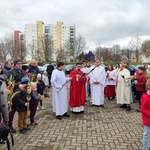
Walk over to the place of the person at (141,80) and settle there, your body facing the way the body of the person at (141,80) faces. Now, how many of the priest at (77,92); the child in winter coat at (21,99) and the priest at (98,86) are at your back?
0

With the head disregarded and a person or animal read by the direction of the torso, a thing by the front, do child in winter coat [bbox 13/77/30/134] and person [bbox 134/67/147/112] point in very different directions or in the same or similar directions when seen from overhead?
very different directions

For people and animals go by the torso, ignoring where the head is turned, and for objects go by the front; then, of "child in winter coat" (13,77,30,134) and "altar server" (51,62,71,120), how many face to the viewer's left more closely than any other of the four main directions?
0

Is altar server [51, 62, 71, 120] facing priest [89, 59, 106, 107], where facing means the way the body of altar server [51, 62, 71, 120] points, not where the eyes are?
no

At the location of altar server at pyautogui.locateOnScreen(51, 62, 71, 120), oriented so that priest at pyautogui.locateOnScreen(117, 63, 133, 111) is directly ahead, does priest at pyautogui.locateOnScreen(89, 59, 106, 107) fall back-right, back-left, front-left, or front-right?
front-left

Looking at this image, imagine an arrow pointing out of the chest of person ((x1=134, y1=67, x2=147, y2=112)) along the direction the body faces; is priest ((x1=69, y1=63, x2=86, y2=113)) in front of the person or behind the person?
in front

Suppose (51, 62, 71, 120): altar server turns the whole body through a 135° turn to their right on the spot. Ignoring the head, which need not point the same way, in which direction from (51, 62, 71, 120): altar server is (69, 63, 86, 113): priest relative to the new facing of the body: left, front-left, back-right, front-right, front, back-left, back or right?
back

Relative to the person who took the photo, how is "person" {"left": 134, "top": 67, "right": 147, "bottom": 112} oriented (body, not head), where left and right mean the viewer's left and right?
facing to the left of the viewer

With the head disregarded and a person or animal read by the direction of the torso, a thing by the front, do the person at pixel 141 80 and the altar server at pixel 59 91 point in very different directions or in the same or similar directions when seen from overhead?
very different directions

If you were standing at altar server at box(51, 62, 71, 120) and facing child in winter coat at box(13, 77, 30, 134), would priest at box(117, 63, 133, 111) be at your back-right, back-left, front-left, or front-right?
back-left

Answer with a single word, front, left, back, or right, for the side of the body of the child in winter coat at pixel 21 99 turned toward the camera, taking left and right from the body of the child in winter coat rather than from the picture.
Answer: right

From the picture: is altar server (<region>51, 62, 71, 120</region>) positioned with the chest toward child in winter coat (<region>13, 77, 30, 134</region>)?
no

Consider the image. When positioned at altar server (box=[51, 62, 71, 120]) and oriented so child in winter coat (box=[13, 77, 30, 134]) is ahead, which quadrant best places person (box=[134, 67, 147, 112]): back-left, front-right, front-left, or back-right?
back-left
